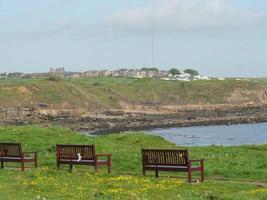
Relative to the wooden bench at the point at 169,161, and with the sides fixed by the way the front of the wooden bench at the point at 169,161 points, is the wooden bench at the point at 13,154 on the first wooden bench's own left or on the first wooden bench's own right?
on the first wooden bench's own left

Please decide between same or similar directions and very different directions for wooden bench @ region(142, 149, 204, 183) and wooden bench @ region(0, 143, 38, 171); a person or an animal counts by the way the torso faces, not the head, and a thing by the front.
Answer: same or similar directions

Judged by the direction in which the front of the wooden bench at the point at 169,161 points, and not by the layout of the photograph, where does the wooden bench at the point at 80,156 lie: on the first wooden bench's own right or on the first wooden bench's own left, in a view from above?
on the first wooden bench's own left

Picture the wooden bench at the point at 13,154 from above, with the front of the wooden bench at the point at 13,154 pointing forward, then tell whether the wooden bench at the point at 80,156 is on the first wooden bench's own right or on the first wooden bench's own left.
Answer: on the first wooden bench's own right

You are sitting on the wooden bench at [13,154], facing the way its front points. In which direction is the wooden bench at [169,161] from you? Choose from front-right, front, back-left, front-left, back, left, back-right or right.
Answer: right

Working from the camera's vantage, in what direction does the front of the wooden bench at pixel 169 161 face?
facing away from the viewer and to the right of the viewer

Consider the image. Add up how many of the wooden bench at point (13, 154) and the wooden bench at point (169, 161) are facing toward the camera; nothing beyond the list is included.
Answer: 0

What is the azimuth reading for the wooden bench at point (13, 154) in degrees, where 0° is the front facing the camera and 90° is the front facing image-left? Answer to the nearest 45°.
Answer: approximately 225°
